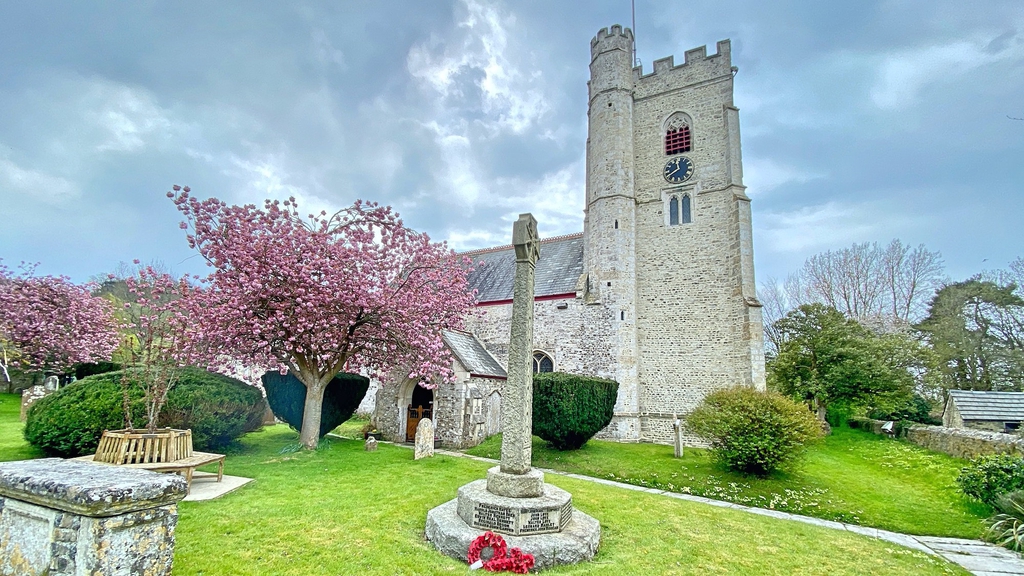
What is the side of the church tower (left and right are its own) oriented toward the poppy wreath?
front

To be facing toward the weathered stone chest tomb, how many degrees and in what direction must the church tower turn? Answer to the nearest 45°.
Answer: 0° — it already faces it

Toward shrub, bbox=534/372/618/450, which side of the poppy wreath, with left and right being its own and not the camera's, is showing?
back

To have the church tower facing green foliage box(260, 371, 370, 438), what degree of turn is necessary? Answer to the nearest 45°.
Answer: approximately 45° to its right

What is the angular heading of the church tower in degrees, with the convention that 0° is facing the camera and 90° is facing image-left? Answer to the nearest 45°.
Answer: approximately 0°

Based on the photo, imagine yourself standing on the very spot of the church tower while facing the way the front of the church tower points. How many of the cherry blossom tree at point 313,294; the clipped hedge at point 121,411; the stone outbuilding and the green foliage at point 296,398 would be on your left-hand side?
1

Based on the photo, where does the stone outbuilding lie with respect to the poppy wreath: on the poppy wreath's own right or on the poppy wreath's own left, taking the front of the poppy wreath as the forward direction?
on the poppy wreath's own left

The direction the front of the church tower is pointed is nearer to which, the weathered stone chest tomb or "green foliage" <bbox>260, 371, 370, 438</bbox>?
the weathered stone chest tomb

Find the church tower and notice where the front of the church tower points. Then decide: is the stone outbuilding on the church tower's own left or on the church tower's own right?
on the church tower's own left

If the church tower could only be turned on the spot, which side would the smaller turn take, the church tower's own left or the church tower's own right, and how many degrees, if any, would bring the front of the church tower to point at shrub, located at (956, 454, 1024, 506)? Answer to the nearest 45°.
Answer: approximately 45° to the church tower's own left

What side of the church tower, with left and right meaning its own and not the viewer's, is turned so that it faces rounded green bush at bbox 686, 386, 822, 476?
front

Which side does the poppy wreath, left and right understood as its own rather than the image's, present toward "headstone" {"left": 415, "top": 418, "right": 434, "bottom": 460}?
back
